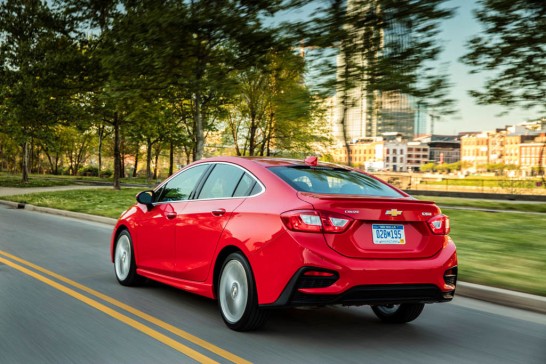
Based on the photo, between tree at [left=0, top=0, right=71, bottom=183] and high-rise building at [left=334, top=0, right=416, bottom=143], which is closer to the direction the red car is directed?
the tree

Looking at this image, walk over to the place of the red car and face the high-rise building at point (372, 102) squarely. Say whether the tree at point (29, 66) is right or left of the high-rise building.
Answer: left

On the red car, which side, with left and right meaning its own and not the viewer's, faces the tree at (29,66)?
front

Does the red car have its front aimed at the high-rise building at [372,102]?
no

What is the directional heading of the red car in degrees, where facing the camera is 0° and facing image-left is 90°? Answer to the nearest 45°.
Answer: approximately 135°
